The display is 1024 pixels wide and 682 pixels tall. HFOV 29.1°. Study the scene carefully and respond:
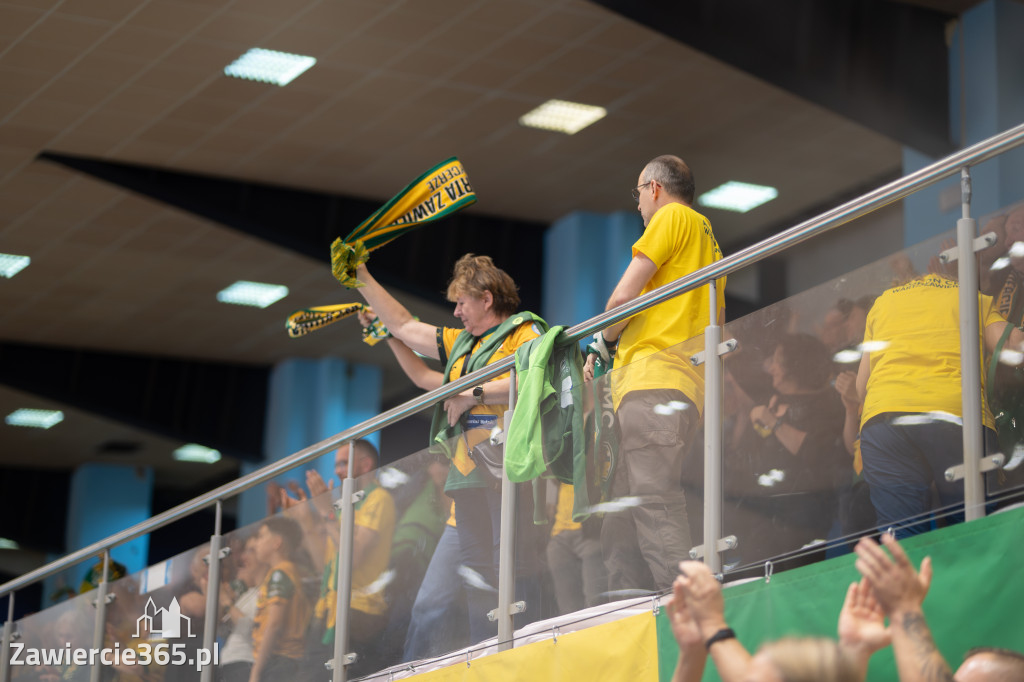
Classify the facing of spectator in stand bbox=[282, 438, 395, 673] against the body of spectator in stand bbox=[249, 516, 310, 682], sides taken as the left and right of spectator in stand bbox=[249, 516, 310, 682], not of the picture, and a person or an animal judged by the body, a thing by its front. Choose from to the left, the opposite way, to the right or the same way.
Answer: the same way

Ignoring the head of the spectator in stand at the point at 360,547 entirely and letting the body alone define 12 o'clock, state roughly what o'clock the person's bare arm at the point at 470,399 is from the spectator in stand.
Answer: The person's bare arm is roughly at 8 o'clock from the spectator in stand.

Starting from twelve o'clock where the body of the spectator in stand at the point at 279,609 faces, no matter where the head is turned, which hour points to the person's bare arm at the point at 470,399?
The person's bare arm is roughly at 8 o'clock from the spectator in stand.

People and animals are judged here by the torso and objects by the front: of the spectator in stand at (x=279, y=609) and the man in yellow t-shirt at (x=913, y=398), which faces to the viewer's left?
the spectator in stand

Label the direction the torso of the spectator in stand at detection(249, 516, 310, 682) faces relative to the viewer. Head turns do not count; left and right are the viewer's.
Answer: facing to the left of the viewer

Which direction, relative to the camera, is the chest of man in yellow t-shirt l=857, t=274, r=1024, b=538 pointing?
away from the camera

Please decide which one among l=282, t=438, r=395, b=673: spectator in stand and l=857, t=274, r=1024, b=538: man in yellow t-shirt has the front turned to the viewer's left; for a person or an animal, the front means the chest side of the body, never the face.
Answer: the spectator in stand

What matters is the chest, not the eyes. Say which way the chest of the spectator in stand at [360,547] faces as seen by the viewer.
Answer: to the viewer's left
